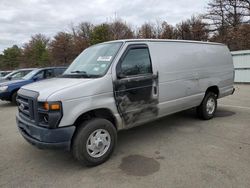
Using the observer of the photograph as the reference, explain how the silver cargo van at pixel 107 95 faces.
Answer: facing the viewer and to the left of the viewer

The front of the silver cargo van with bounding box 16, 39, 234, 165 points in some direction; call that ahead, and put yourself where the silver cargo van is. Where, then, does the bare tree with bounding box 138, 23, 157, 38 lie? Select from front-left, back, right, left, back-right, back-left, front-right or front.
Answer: back-right

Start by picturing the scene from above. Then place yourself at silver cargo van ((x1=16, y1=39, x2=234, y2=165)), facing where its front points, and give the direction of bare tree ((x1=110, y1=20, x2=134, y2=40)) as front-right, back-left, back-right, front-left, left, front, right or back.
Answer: back-right
